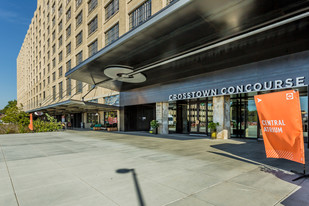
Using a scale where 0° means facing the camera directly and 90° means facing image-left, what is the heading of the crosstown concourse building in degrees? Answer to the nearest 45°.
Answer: approximately 45°
